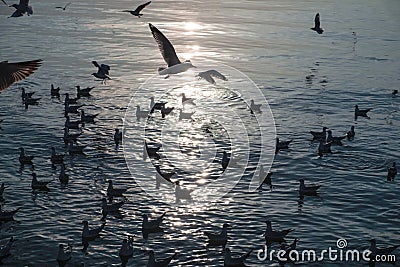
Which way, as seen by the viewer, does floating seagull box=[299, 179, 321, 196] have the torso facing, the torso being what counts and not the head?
to the viewer's left

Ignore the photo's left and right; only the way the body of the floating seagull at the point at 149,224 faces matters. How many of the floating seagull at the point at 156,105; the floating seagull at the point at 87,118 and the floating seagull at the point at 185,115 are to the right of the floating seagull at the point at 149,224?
3

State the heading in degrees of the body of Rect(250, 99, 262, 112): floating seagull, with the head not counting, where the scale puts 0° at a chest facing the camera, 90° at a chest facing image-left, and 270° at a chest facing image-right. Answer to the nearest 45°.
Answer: approximately 90°

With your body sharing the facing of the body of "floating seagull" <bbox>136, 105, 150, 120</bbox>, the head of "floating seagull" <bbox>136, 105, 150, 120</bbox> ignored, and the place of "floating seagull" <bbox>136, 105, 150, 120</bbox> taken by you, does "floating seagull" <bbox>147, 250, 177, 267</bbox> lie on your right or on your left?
on your left

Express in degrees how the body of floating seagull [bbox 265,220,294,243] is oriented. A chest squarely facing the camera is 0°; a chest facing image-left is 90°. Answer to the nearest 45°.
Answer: approximately 90°

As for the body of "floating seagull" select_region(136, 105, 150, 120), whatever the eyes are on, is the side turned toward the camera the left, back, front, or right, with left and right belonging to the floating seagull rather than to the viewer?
left

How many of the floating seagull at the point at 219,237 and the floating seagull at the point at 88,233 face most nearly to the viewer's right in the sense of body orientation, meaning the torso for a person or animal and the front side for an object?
1

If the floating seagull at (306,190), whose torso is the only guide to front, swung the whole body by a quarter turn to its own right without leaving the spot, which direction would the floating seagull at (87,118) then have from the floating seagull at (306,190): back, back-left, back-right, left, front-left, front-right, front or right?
front-left
